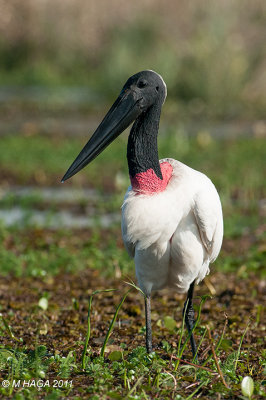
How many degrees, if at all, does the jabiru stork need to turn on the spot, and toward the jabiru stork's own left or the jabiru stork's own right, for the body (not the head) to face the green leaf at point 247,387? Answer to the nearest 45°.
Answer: approximately 90° to the jabiru stork's own left

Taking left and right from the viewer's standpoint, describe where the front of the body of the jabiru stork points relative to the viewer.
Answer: facing the viewer and to the left of the viewer
